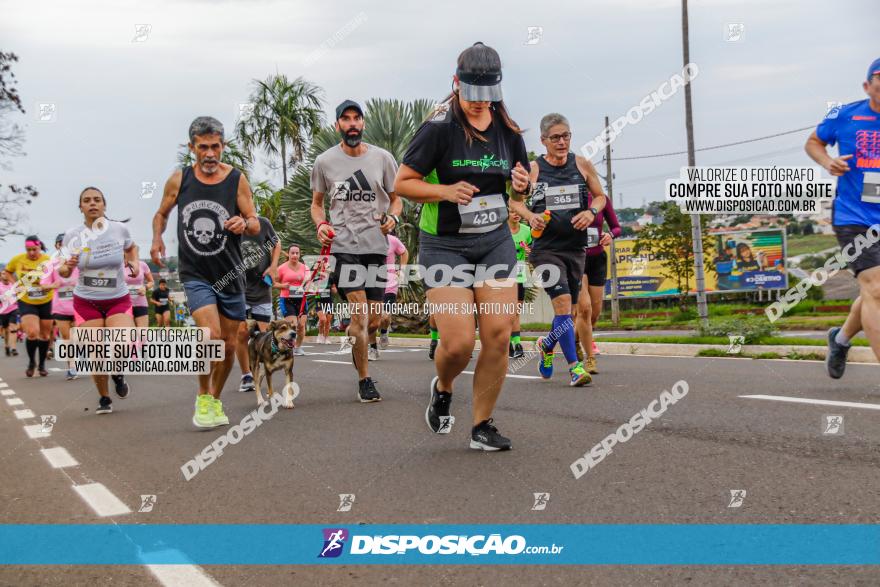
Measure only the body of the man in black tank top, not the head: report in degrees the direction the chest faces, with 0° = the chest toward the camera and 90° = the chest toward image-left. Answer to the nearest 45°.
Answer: approximately 0°

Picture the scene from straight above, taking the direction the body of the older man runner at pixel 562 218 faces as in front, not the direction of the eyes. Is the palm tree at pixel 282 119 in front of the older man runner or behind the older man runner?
behind

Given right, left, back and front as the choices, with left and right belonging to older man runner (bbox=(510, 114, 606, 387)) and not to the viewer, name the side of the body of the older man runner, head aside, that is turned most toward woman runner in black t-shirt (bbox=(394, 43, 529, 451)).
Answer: front

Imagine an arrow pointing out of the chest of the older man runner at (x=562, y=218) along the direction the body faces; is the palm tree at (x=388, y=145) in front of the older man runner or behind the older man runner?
behind

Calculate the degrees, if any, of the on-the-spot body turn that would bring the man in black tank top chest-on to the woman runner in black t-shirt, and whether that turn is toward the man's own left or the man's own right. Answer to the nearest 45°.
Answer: approximately 45° to the man's own left

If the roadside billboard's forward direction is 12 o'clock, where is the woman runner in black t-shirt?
The woman runner in black t-shirt is roughly at 12 o'clock from the roadside billboard.

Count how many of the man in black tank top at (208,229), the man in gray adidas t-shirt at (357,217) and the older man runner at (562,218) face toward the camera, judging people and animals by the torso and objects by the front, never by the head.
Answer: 3

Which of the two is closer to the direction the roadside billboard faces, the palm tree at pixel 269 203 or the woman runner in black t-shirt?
the woman runner in black t-shirt

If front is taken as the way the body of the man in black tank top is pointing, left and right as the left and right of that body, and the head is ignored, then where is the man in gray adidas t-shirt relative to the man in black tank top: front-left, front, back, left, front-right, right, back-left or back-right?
back-left

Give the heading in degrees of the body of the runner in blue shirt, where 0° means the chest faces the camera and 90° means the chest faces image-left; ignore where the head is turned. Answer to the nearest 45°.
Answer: approximately 315°
